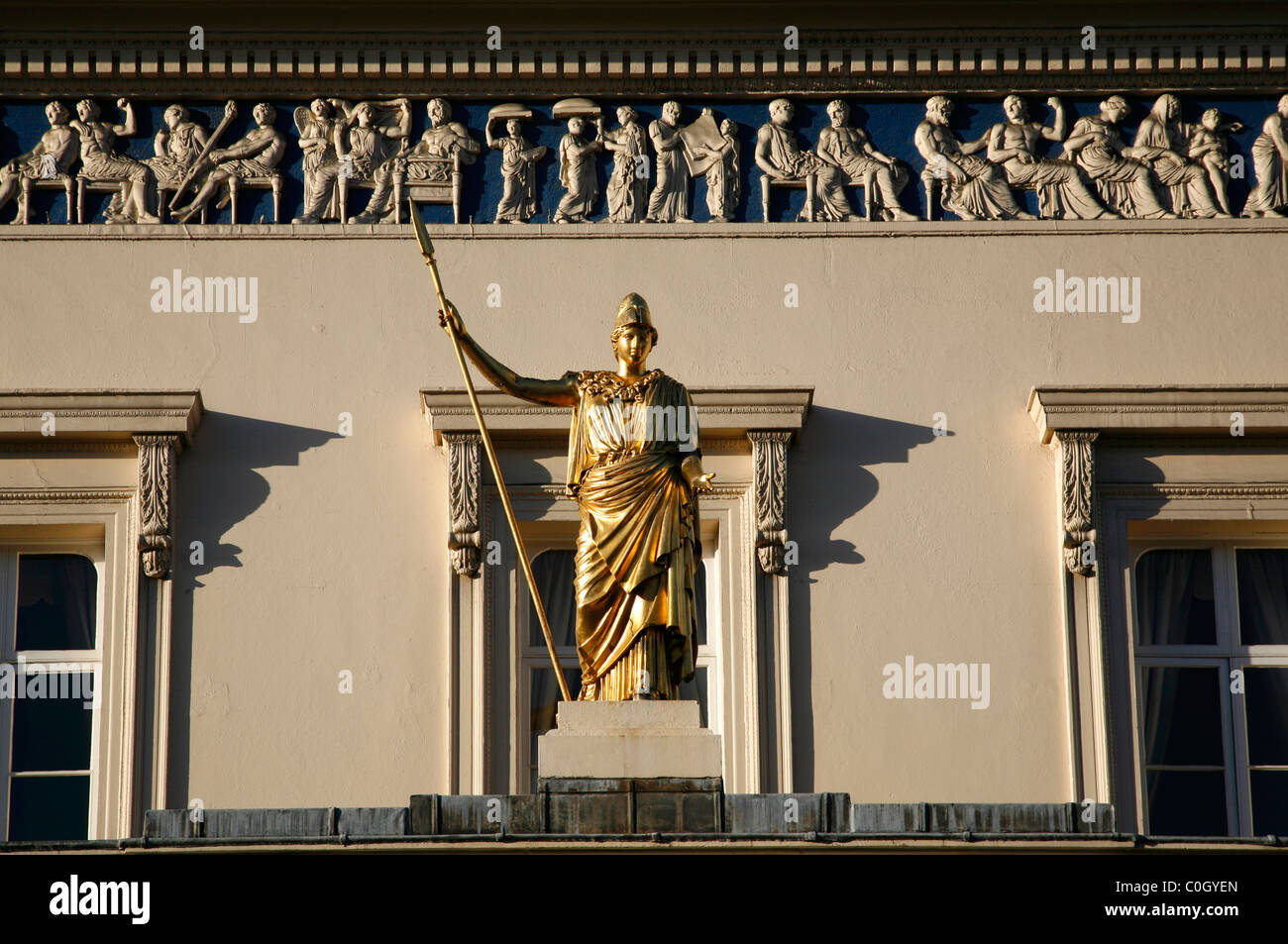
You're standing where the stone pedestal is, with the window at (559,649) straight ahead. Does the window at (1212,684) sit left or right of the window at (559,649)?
right

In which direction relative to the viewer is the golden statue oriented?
toward the camera

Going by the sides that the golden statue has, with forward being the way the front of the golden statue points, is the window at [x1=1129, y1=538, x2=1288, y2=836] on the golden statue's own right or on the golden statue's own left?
on the golden statue's own left

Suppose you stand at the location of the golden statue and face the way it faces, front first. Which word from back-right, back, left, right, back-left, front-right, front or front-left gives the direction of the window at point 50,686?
back-right

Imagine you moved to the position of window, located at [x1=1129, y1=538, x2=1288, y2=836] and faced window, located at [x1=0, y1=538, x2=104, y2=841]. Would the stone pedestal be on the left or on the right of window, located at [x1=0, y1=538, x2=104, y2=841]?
left

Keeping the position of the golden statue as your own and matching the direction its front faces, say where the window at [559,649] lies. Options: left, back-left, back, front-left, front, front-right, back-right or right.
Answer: back
